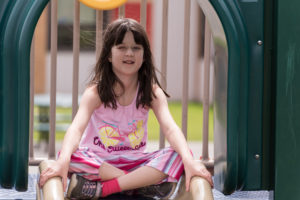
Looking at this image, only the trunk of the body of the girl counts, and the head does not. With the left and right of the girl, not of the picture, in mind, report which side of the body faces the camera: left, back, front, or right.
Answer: front

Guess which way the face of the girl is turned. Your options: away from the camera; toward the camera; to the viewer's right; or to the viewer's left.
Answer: toward the camera
